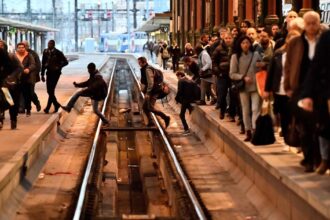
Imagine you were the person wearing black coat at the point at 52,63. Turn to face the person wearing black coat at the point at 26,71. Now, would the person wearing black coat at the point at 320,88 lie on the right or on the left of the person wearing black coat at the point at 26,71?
left

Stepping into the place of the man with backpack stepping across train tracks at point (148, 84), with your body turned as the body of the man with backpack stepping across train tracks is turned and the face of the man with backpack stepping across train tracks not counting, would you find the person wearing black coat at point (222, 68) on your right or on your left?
on your left
